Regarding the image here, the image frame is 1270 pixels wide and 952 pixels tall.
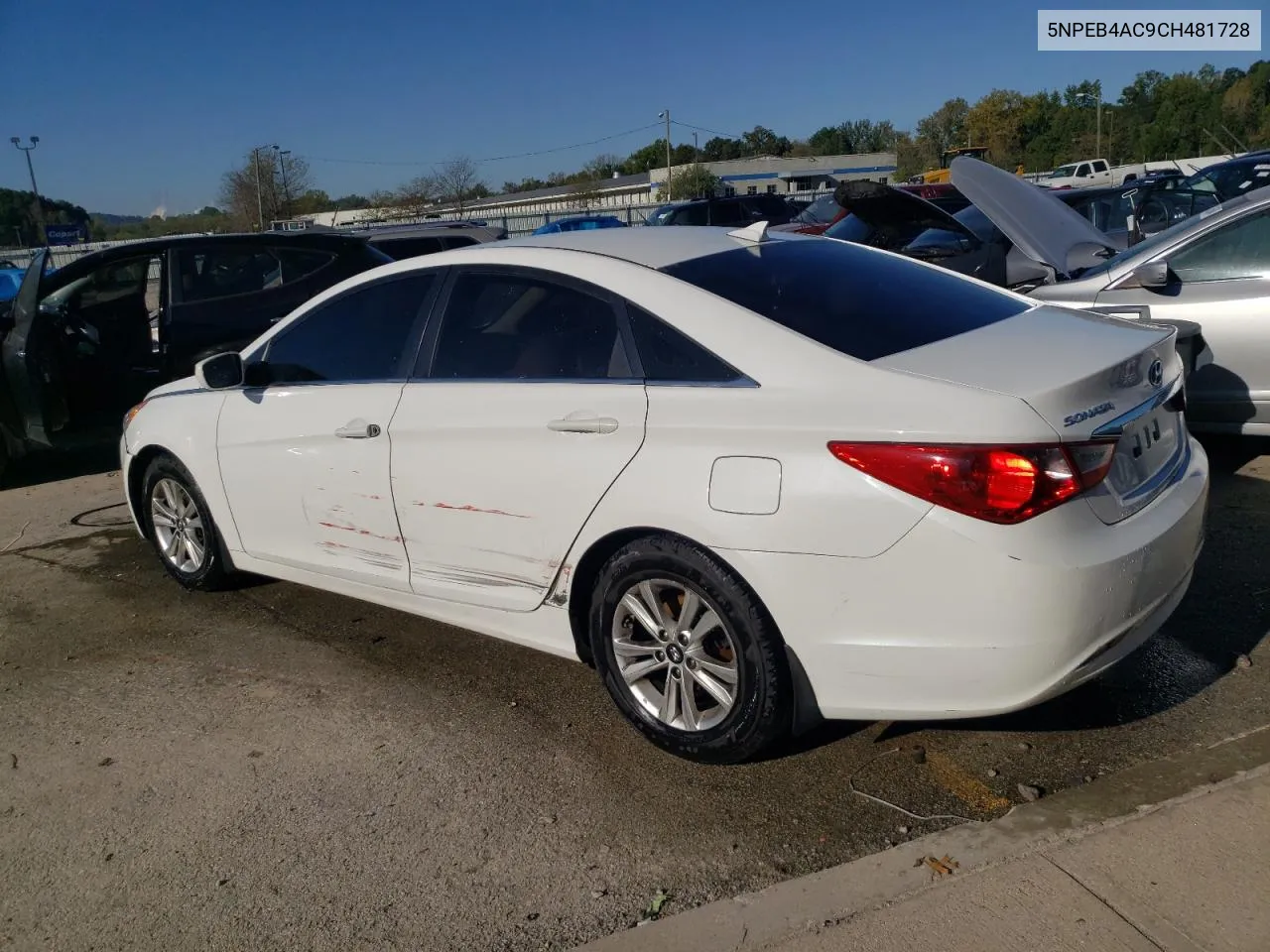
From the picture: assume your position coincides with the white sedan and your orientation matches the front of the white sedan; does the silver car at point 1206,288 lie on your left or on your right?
on your right

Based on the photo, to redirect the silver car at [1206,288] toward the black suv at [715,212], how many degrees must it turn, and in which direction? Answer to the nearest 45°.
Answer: approximately 45° to its right

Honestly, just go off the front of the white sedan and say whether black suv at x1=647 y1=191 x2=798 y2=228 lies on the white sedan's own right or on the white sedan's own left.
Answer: on the white sedan's own right

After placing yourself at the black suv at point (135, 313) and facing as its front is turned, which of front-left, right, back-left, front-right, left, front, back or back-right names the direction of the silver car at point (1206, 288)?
back-left

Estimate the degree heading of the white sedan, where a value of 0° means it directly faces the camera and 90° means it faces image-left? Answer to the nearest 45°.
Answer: approximately 135°

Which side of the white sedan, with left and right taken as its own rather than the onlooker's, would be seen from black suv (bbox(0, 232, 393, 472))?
front

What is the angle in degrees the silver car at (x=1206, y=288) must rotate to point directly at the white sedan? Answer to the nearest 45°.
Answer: approximately 90° to its left

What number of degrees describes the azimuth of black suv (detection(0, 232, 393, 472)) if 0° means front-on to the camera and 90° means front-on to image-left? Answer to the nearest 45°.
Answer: approximately 90°

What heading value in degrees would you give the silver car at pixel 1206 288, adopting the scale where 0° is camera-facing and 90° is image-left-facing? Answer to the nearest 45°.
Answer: approximately 90°

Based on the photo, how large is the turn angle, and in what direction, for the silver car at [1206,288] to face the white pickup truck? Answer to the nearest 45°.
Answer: approximately 90° to its right

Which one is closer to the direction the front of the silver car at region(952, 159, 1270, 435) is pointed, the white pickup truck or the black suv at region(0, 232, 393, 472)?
the black suv

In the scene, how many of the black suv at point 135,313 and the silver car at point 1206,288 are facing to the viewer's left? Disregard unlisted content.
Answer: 2

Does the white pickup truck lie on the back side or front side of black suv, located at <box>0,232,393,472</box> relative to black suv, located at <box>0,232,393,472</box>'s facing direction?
on the back side
